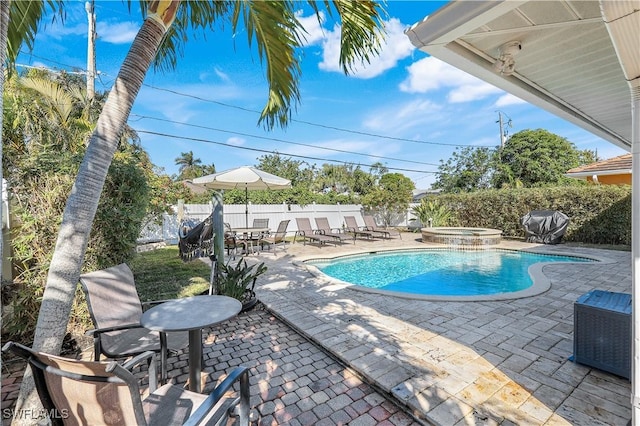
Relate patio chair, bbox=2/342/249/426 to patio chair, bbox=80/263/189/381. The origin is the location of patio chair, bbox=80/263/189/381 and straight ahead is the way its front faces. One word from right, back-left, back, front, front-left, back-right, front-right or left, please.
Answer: front-right

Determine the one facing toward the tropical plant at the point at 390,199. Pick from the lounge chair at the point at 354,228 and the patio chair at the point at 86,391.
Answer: the patio chair

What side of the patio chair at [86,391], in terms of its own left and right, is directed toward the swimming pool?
front

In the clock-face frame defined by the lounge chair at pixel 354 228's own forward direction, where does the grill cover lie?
The grill cover is roughly at 11 o'clock from the lounge chair.

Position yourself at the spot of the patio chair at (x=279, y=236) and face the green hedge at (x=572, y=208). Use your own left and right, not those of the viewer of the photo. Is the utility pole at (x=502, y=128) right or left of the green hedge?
left

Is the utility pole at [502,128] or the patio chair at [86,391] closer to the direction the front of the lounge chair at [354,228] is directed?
the patio chair

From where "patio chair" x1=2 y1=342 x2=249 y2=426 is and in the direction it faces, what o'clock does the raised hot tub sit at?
The raised hot tub is roughly at 1 o'clock from the patio chair.

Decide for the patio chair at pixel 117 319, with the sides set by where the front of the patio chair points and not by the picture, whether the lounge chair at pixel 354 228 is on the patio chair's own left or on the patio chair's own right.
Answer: on the patio chair's own left

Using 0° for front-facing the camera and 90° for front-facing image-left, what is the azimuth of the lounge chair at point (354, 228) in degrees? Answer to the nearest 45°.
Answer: approximately 315°

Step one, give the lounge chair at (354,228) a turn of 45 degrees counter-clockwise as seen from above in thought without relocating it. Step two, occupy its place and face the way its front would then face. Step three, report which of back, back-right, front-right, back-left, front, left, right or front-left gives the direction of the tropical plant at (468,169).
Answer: front-left

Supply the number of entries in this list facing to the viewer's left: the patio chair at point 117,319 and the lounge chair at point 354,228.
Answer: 0

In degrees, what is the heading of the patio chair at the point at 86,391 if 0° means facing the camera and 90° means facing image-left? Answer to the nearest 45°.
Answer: approximately 225°

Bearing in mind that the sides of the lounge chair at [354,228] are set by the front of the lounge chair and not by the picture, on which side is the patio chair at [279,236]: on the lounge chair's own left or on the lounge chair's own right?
on the lounge chair's own right

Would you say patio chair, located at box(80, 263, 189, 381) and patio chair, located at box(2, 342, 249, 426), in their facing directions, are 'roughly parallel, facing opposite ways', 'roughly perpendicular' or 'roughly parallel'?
roughly perpendicular

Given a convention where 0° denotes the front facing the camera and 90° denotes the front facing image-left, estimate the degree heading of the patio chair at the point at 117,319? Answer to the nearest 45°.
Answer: approximately 315°
